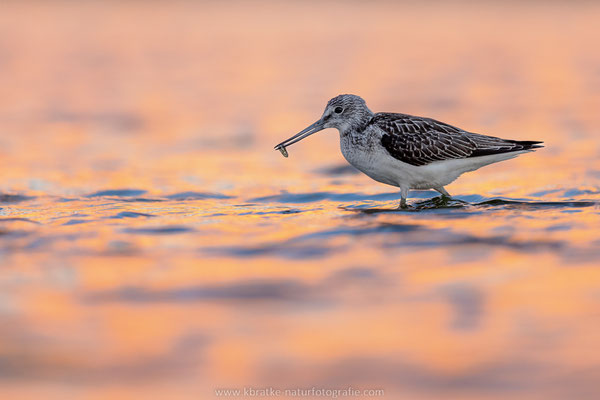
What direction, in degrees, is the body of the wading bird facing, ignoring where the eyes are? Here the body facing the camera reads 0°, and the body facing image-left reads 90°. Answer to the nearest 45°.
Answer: approximately 90°
